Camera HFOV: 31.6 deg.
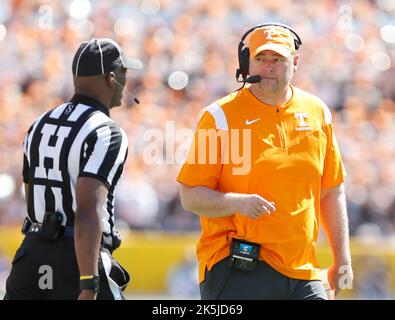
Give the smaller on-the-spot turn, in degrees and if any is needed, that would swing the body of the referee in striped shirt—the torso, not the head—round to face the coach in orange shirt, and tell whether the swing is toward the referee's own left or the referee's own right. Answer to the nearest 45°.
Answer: approximately 45° to the referee's own right

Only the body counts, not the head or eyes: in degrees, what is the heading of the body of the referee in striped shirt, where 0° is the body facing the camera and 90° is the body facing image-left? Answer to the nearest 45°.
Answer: approximately 225°
